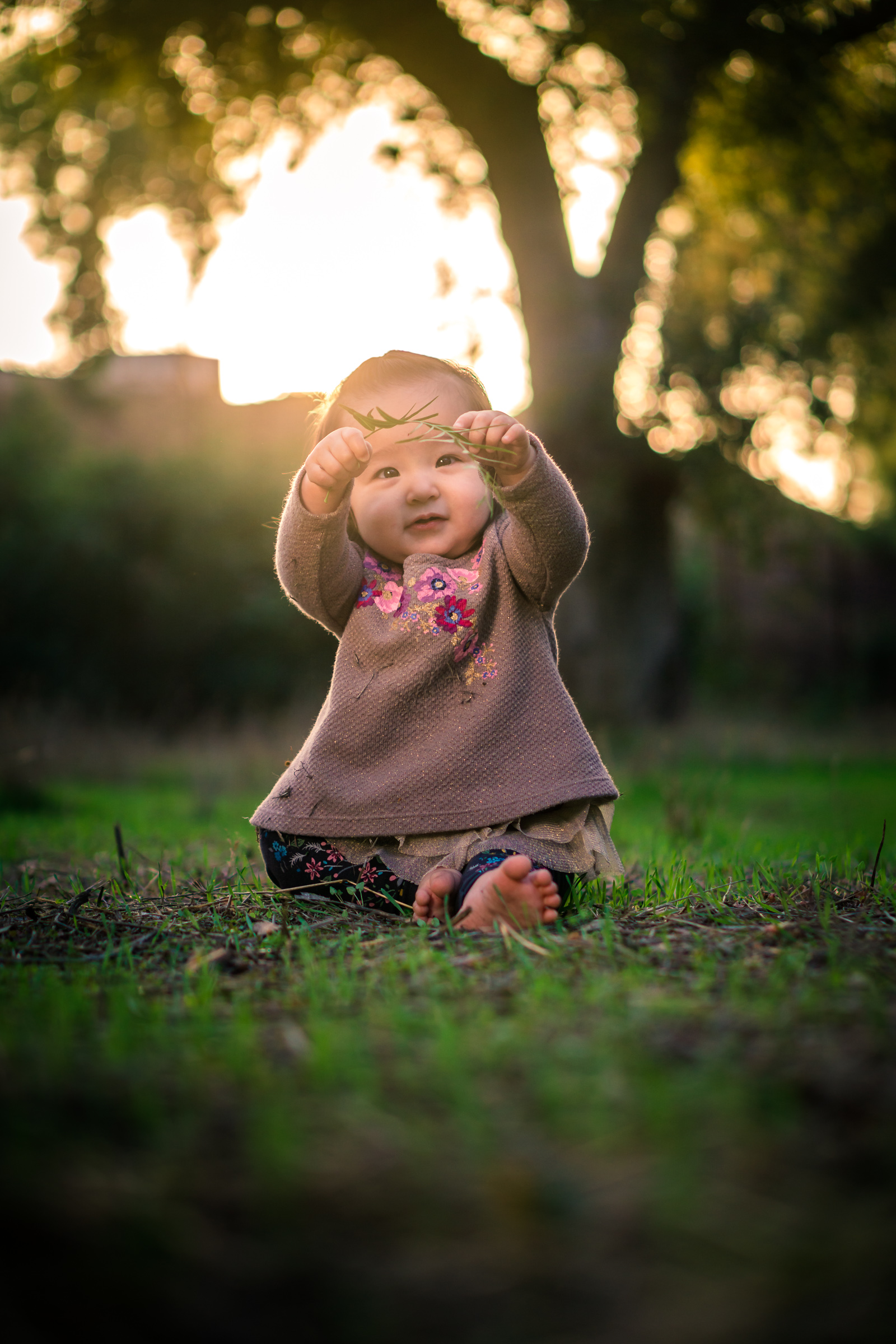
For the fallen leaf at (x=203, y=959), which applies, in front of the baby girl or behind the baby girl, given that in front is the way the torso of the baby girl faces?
in front

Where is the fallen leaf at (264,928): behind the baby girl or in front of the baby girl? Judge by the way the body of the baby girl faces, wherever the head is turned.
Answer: in front

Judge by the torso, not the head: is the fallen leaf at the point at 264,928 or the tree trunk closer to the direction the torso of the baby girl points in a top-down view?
the fallen leaf

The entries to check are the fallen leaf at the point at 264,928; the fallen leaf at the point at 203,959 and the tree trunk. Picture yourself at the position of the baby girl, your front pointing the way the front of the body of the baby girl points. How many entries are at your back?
1

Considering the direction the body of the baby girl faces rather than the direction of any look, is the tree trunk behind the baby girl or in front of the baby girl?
behind

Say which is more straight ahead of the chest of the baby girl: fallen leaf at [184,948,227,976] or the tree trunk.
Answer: the fallen leaf

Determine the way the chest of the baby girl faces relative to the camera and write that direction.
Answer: toward the camera

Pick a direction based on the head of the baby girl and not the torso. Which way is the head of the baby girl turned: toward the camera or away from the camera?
toward the camera
